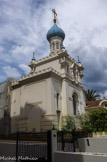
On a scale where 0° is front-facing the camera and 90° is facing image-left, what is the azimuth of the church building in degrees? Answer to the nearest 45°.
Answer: approximately 315°

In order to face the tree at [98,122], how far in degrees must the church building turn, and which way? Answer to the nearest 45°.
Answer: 0° — it already faces it
